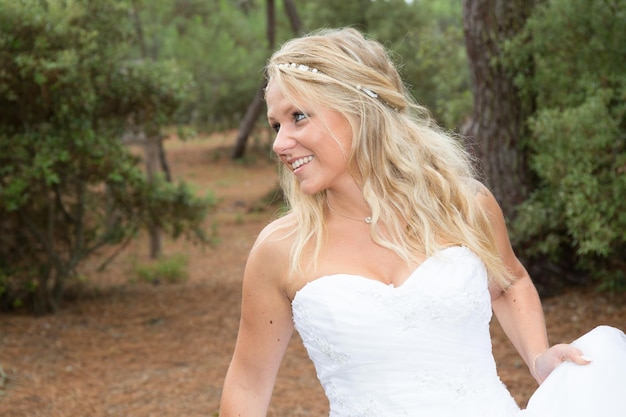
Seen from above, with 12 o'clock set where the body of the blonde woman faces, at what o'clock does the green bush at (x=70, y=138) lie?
The green bush is roughly at 5 o'clock from the blonde woman.

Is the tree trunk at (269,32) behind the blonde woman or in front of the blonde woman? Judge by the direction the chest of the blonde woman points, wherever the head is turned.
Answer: behind

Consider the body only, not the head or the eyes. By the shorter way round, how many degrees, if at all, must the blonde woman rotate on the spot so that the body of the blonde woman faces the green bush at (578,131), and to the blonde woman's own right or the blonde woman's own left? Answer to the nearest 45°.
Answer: approximately 180°

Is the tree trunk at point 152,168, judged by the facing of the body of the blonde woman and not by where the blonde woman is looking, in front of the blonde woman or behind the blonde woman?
behind

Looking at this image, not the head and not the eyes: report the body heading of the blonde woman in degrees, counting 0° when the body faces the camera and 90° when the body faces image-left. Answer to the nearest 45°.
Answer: approximately 0°
